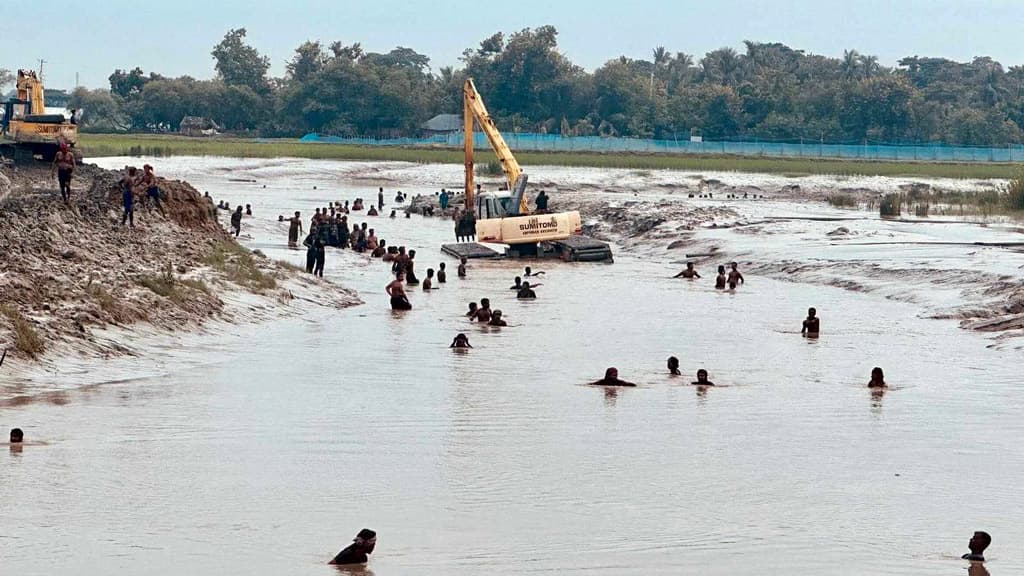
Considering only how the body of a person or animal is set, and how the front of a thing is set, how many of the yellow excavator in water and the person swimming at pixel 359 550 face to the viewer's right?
1

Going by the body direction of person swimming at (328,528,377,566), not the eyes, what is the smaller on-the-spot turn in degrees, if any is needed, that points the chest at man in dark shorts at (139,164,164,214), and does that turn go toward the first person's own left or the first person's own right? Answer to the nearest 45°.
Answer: approximately 90° to the first person's own left

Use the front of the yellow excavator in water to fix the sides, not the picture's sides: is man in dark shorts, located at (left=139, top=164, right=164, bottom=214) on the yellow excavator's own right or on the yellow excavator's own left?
on the yellow excavator's own left

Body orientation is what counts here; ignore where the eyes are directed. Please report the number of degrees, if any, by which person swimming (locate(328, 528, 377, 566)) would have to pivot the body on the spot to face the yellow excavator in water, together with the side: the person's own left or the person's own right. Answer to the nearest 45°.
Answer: approximately 90° to the person's own left

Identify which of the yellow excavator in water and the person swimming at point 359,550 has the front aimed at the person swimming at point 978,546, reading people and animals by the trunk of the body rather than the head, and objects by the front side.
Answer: the person swimming at point 359,550

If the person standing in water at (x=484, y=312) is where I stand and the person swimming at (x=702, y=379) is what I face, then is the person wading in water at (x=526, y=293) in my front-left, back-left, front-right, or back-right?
back-left

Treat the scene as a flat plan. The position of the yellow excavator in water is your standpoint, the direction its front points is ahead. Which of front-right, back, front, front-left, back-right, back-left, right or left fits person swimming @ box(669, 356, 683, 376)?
back-left

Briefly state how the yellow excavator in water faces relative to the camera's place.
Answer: facing away from the viewer and to the left of the viewer

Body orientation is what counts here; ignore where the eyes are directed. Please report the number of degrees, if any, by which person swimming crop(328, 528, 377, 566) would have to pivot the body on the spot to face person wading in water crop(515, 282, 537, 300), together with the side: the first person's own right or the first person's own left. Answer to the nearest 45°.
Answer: approximately 90° to the first person's own left

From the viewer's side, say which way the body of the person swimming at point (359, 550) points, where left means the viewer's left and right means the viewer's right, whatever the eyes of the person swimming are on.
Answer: facing to the right of the viewer

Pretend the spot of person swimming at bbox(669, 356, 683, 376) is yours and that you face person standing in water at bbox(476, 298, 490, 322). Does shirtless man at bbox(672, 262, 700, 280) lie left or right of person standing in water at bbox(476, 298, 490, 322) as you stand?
right
